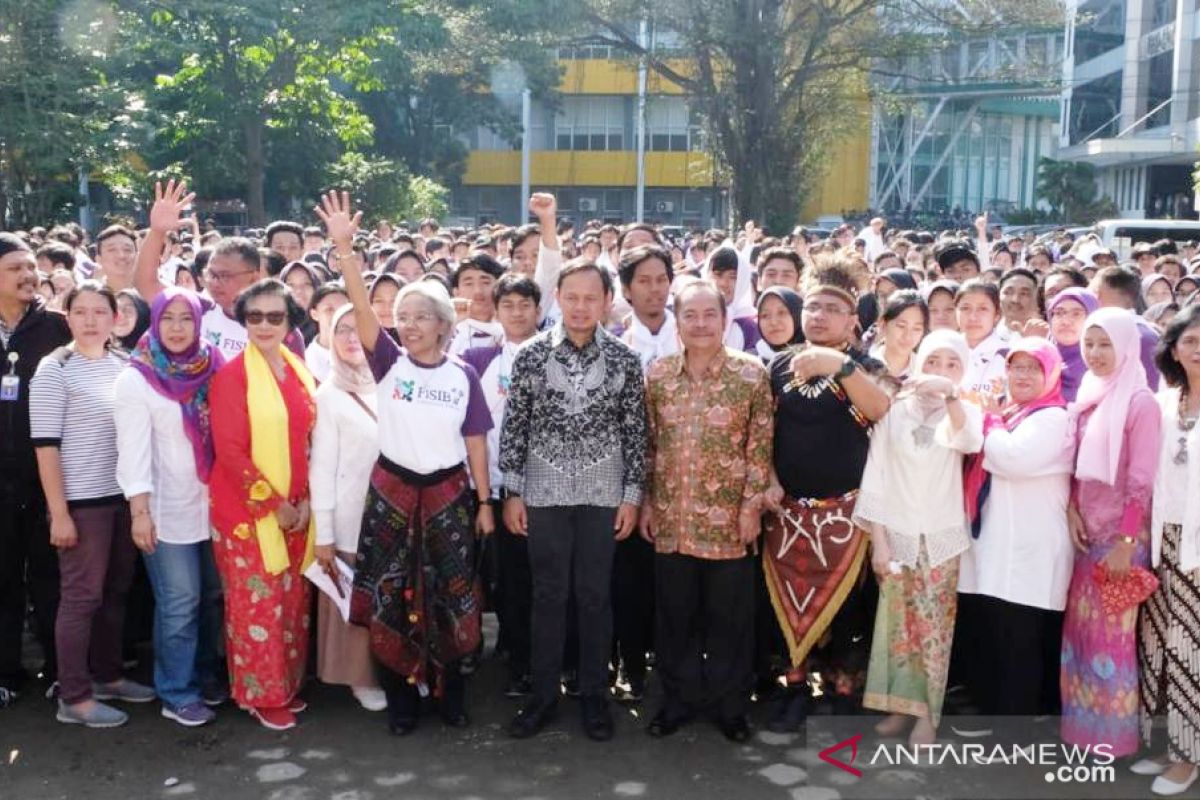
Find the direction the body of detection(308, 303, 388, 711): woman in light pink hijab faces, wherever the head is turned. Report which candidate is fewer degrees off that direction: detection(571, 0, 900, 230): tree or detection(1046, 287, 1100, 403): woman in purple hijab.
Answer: the woman in purple hijab

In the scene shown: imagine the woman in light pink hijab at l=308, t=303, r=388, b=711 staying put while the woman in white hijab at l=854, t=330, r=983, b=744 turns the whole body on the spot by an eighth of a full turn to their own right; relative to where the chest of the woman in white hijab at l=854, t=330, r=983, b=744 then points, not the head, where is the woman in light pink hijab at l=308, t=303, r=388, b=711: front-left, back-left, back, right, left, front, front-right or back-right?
front-right

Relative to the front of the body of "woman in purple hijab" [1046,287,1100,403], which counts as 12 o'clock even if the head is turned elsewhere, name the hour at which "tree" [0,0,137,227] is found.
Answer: The tree is roughly at 4 o'clock from the woman in purple hijab.

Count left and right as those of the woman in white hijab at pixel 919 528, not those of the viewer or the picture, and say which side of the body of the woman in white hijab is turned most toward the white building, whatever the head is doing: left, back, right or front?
back

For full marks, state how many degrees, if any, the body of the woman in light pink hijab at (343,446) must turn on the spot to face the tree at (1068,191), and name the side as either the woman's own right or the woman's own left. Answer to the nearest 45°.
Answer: approximately 90° to the woman's own left

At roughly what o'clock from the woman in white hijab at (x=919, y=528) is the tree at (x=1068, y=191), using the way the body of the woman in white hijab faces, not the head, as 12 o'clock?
The tree is roughly at 6 o'clock from the woman in white hijab.

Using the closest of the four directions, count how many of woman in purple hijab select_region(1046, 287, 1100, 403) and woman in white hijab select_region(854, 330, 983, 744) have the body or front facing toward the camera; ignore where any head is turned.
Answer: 2

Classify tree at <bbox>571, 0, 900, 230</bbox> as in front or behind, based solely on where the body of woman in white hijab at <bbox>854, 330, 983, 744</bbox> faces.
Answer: behind

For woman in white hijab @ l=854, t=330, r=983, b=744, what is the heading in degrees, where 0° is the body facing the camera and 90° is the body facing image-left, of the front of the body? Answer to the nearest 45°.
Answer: approximately 0°

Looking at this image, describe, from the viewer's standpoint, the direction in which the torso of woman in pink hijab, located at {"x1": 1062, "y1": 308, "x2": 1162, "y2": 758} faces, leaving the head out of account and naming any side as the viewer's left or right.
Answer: facing the viewer and to the left of the viewer

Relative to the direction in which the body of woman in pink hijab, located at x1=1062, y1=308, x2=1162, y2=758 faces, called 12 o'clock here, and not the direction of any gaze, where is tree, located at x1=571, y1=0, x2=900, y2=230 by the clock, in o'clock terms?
The tree is roughly at 4 o'clock from the woman in pink hijab.

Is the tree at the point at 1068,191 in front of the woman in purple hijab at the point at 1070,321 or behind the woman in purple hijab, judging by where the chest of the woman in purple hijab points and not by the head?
behind
